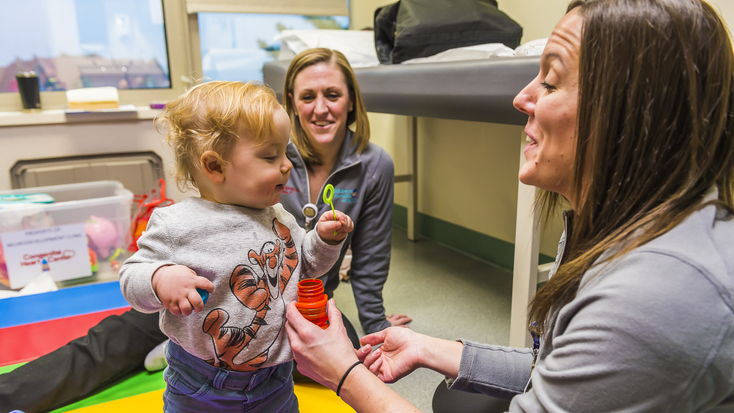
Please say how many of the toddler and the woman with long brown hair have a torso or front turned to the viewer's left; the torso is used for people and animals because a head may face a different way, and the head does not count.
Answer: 1

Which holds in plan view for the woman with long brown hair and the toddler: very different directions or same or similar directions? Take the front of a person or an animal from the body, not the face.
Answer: very different directions

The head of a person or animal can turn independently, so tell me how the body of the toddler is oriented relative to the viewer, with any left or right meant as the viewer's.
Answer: facing the viewer and to the right of the viewer

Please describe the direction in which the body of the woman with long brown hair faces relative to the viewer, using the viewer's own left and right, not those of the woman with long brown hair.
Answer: facing to the left of the viewer

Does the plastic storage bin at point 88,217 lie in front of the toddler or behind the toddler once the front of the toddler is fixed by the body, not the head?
behind

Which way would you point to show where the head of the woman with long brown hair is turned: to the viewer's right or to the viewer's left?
to the viewer's left

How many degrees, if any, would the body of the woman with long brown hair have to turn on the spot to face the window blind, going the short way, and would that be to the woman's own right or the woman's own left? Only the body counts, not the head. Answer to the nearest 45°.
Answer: approximately 45° to the woman's own right

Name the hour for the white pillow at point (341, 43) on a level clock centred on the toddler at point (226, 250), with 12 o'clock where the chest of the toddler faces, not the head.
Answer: The white pillow is roughly at 8 o'clock from the toddler.

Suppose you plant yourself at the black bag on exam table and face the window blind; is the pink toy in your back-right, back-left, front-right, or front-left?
front-left

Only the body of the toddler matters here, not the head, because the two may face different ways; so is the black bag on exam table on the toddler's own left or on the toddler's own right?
on the toddler's own left
